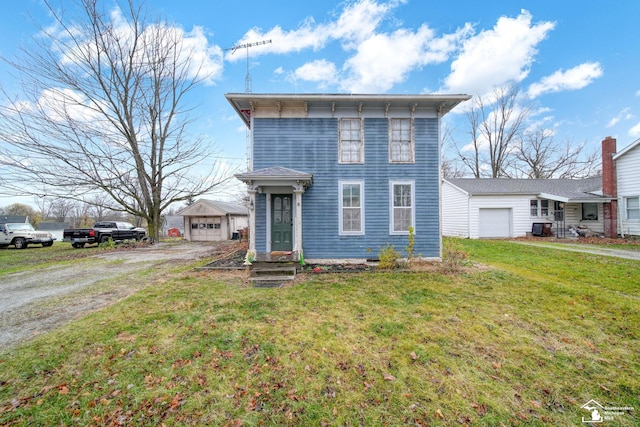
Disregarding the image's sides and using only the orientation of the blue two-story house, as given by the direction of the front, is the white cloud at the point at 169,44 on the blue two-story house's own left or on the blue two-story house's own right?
on the blue two-story house's own right

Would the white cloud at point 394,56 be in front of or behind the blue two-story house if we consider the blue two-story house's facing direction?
behind

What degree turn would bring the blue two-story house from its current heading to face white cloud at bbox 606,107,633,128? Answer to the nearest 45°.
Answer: approximately 135° to its left

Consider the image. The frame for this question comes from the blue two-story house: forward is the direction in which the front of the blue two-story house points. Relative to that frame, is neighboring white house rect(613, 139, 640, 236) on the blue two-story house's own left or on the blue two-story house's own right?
on the blue two-story house's own left

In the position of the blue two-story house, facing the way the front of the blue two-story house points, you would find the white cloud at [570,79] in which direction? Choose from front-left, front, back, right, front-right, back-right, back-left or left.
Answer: back-left

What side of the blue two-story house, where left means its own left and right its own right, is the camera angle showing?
front

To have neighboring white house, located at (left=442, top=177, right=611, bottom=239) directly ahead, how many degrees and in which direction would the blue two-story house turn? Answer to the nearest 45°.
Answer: approximately 135° to its left
